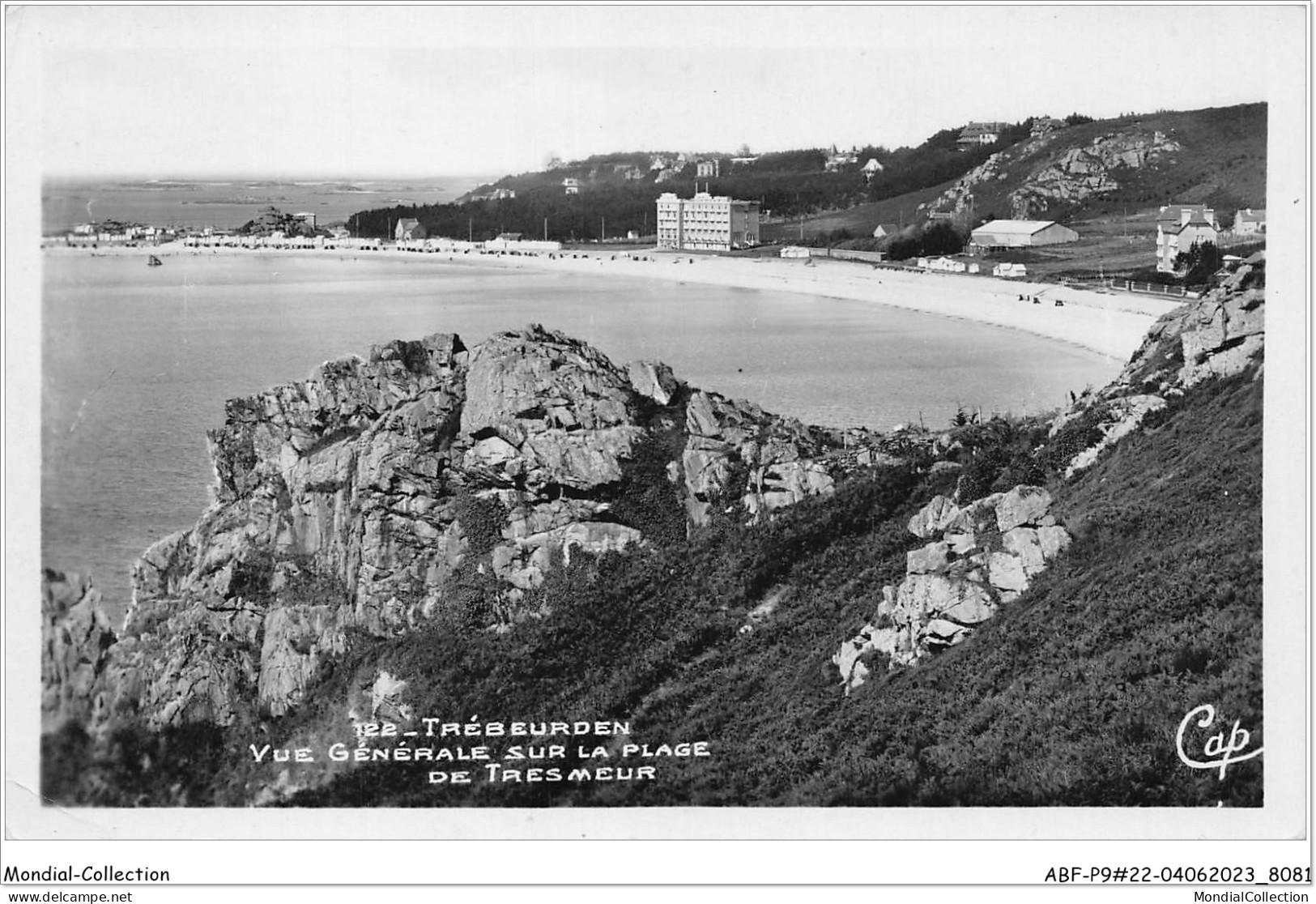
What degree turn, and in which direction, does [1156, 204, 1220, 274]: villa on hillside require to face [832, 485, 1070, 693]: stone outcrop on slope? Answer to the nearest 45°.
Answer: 0° — it already faces it

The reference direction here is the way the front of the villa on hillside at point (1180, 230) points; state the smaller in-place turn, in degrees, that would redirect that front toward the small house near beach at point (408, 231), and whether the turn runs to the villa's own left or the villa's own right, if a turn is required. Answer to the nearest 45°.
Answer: approximately 45° to the villa's own right

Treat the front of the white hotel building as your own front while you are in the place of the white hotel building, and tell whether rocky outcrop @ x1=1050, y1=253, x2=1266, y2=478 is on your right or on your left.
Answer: on your left

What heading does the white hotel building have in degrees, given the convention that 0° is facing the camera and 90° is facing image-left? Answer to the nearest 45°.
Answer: approximately 45°

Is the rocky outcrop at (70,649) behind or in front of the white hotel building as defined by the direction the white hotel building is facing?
in front
